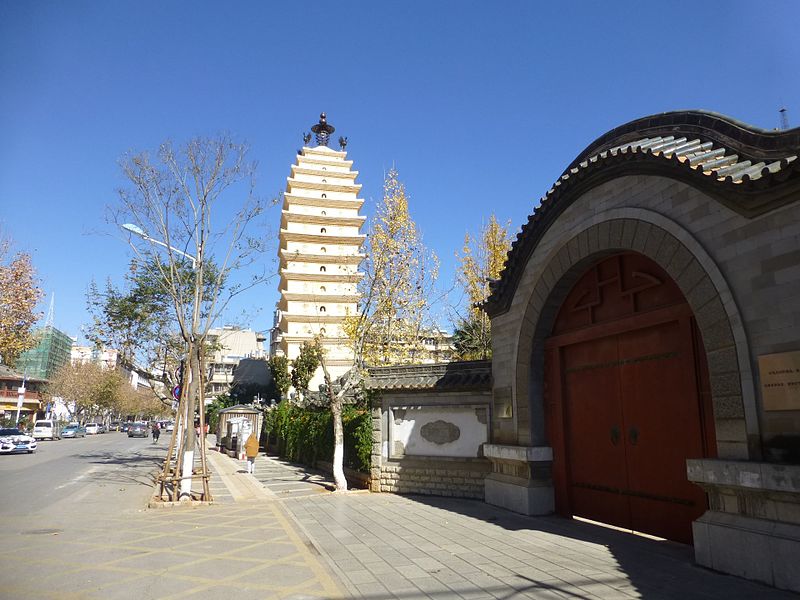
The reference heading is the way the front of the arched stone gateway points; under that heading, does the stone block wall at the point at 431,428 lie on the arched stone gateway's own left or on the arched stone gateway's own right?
on the arched stone gateway's own right

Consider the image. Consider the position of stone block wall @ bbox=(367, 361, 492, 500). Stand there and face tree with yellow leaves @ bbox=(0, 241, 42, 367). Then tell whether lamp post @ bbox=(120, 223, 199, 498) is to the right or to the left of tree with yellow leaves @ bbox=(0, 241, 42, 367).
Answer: left

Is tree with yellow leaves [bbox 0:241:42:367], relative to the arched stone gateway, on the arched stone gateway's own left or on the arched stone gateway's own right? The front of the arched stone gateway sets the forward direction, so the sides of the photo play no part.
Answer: on the arched stone gateway's own right

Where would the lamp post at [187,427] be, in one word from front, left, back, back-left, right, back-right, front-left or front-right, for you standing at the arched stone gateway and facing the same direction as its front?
front-right

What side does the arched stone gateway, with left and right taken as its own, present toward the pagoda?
right

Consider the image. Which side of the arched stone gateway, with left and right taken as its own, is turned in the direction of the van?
right

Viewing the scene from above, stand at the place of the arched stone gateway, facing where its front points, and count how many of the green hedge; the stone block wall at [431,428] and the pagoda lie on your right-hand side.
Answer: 3

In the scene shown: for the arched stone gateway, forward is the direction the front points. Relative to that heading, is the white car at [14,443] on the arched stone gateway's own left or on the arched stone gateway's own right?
on the arched stone gateway's own right
